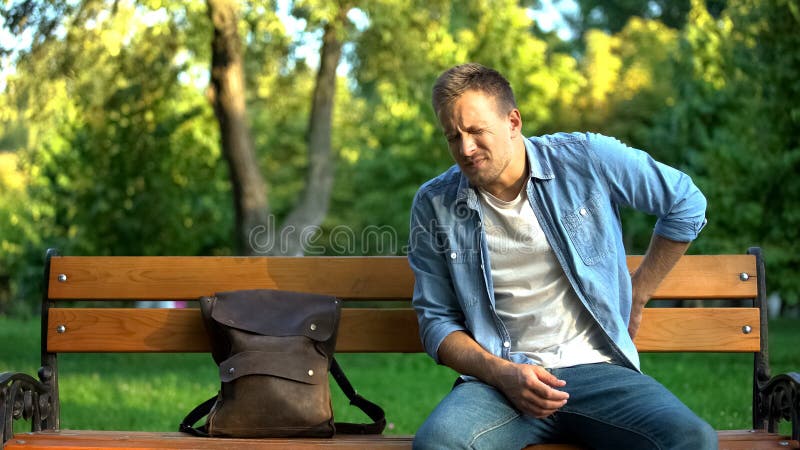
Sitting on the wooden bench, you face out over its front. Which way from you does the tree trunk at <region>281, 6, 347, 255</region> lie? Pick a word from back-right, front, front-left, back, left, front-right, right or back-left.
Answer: back

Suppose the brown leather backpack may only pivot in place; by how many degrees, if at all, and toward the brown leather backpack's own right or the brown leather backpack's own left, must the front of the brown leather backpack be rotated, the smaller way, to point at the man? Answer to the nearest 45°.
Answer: approximately 90° to the brown leather backpack's own left

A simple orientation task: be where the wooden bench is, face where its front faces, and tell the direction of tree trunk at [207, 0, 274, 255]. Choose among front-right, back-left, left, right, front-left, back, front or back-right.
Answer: back

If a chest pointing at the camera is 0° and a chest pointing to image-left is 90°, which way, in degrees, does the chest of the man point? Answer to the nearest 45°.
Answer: approximately 0°

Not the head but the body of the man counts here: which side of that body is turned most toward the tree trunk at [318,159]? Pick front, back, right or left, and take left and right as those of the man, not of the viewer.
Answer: back

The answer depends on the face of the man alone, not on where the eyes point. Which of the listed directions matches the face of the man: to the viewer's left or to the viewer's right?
to the viewer's left

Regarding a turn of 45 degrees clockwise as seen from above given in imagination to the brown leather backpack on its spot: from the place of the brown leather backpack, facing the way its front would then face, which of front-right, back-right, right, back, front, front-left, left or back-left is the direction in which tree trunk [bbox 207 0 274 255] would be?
back-right

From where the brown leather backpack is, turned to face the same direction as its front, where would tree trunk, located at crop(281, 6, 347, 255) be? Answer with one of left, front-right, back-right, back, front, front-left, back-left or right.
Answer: back
